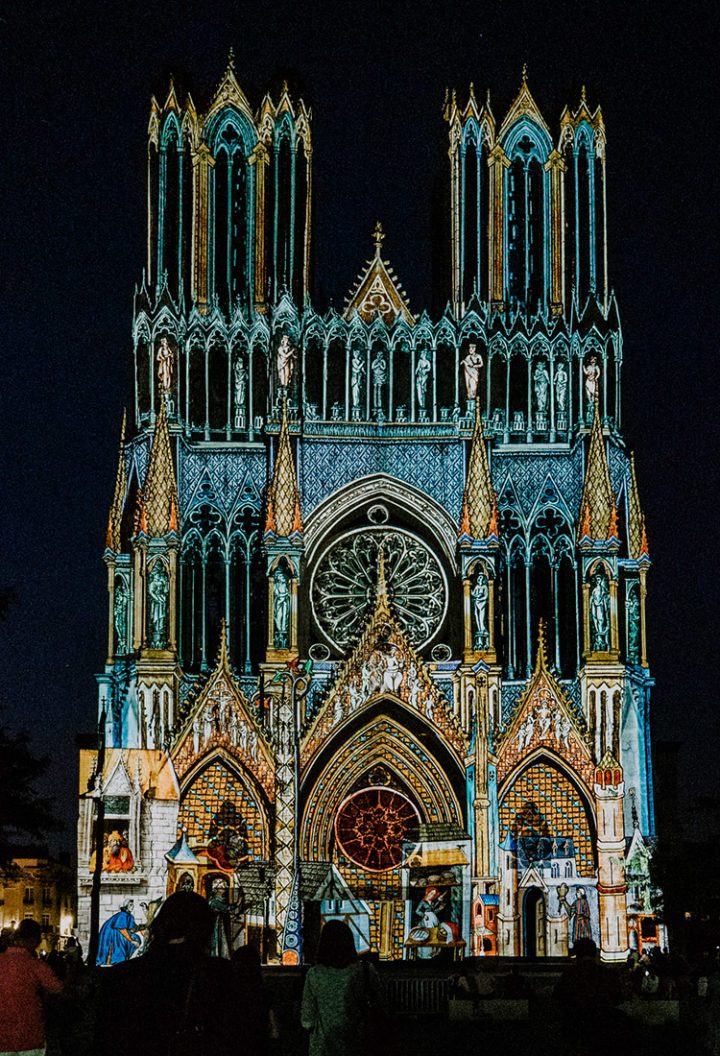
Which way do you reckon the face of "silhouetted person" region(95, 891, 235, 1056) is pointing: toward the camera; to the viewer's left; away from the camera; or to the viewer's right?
away from the camera

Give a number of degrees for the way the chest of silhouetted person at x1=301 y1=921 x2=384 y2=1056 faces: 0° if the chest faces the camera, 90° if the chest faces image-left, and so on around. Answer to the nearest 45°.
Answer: approximately 180°

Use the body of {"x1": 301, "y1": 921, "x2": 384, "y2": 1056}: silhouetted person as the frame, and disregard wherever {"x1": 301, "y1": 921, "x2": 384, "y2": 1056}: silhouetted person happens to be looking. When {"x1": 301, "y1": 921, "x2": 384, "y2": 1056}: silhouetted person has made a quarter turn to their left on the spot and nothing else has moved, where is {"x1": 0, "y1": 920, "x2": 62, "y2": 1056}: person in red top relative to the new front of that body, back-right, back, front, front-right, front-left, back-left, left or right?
front

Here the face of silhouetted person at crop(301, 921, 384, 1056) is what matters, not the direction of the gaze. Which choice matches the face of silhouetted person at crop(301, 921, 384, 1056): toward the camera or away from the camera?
away from the camera

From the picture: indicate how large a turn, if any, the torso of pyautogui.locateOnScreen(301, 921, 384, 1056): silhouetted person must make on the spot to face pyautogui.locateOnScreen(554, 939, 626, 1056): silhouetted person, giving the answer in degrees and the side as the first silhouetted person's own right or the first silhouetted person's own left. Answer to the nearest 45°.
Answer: approximately 135° to the first silhouetted person's own right
